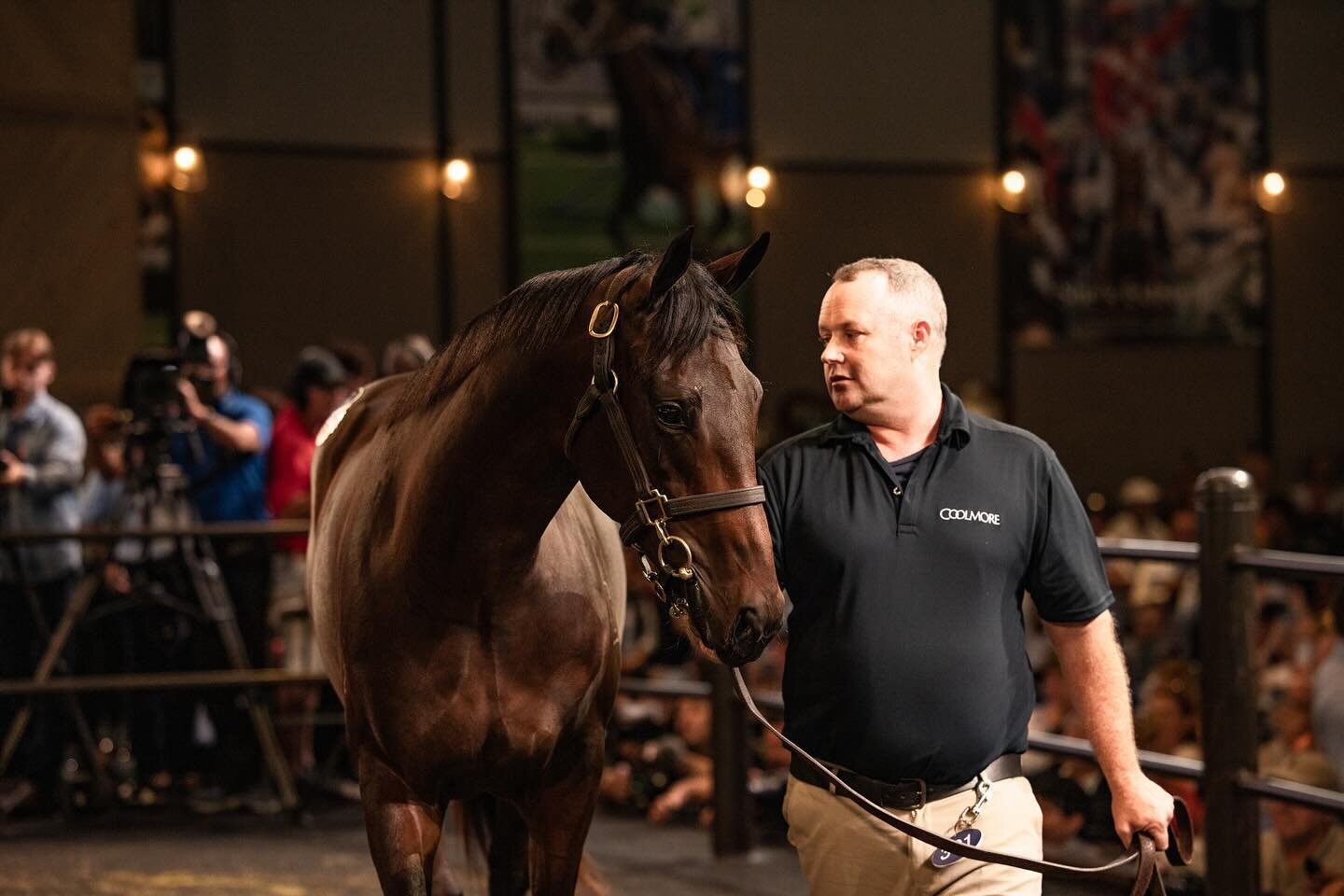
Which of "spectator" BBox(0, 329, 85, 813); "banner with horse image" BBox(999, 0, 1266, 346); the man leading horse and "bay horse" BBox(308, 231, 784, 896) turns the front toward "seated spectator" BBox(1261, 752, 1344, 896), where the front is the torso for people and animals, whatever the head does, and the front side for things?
the banner with horse image

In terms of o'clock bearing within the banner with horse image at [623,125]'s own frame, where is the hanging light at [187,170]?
The hanging light is roughly at 2 o'clock from the banner with horse image.

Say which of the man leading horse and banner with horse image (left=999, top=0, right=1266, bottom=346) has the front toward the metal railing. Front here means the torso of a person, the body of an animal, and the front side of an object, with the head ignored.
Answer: the banner with horse image

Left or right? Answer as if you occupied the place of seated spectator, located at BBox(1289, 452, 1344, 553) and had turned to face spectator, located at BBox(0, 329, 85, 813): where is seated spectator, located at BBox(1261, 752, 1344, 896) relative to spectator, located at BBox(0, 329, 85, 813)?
left

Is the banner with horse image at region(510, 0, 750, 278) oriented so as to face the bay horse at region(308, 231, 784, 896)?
yes

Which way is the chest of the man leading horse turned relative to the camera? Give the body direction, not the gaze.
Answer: toward the camera

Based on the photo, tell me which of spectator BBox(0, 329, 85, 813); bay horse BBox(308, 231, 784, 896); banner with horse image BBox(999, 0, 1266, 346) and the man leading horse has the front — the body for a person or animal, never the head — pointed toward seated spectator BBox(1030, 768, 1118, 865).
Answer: the banner with horse image

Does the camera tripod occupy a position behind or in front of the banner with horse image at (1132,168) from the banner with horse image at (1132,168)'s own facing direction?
in front

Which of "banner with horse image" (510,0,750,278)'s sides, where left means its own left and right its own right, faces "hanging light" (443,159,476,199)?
right

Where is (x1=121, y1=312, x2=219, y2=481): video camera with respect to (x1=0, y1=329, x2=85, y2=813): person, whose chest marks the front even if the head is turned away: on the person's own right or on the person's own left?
on the person's own left

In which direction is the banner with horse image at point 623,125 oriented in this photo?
toward the camera

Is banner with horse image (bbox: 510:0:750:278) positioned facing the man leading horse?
yes

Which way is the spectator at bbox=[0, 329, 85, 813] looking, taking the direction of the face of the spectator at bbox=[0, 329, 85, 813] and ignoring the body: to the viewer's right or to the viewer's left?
to the viewer's right
